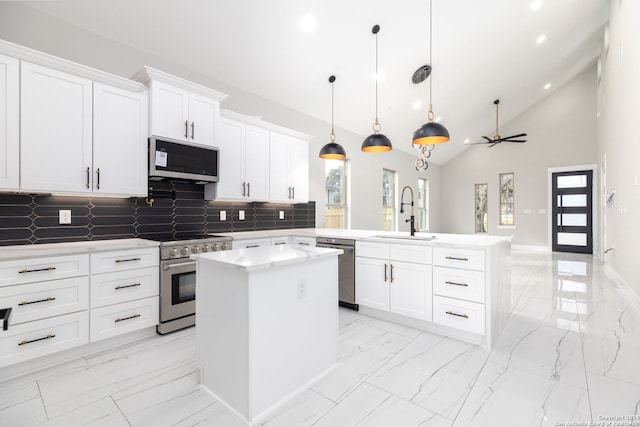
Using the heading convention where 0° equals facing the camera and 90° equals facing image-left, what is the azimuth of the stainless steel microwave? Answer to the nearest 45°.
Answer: approximately 315°

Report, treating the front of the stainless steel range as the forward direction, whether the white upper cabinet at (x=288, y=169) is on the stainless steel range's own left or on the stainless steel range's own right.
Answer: on the stainless steel range's own left

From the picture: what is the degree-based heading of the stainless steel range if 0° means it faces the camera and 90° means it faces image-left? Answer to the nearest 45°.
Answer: approximately 315°

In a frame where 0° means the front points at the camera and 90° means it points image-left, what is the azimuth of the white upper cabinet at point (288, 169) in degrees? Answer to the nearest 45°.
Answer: approximately 315°

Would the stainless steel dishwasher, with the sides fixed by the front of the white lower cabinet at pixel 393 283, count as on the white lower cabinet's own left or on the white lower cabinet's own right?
on the white lower cabinet's own right

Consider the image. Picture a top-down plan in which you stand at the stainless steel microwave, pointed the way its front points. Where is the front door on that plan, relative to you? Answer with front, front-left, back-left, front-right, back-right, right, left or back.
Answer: front-left

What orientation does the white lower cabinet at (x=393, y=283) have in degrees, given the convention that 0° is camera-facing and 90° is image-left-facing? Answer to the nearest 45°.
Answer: approximately 45°
